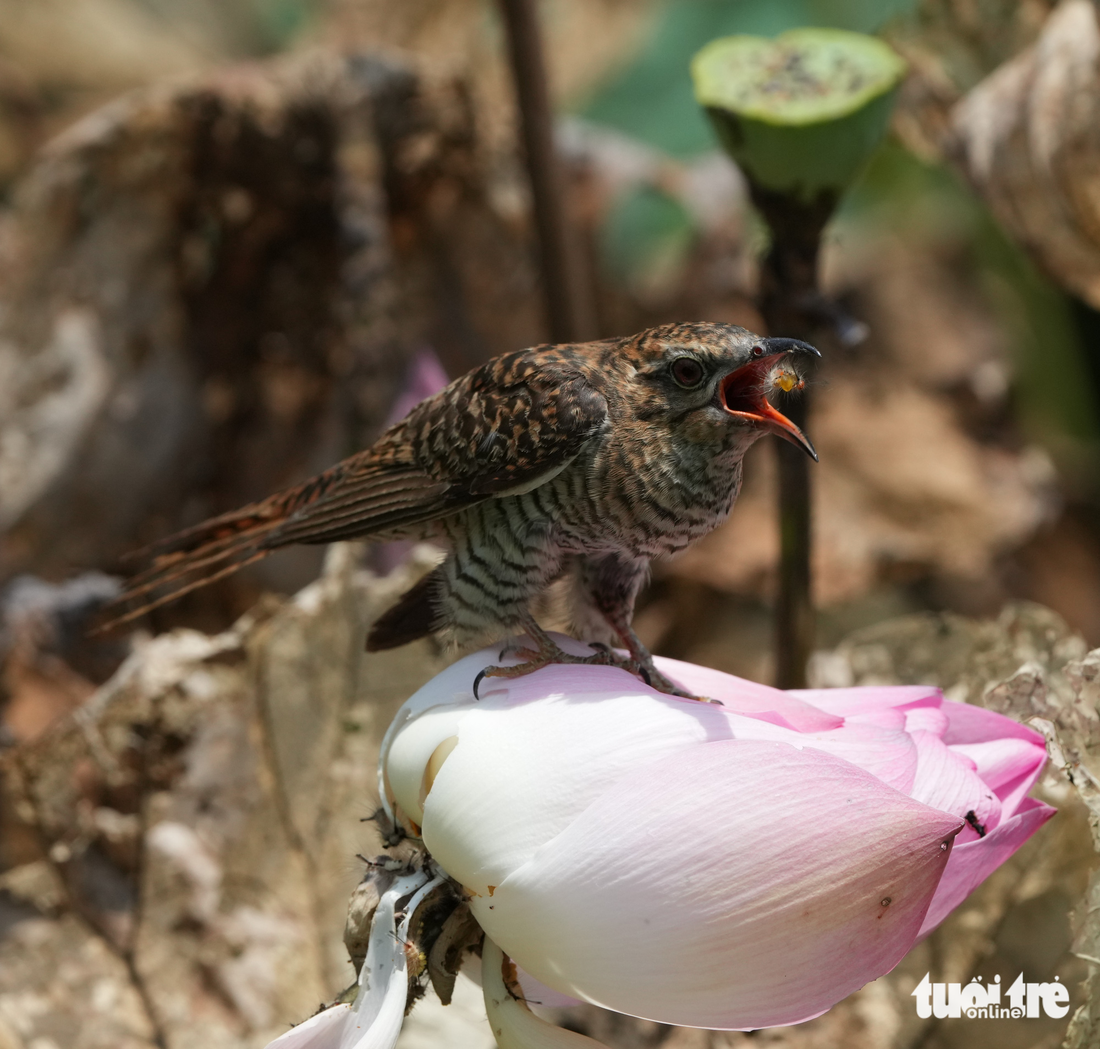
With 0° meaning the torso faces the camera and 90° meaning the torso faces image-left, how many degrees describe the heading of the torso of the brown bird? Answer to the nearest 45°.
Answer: approximately 270°
